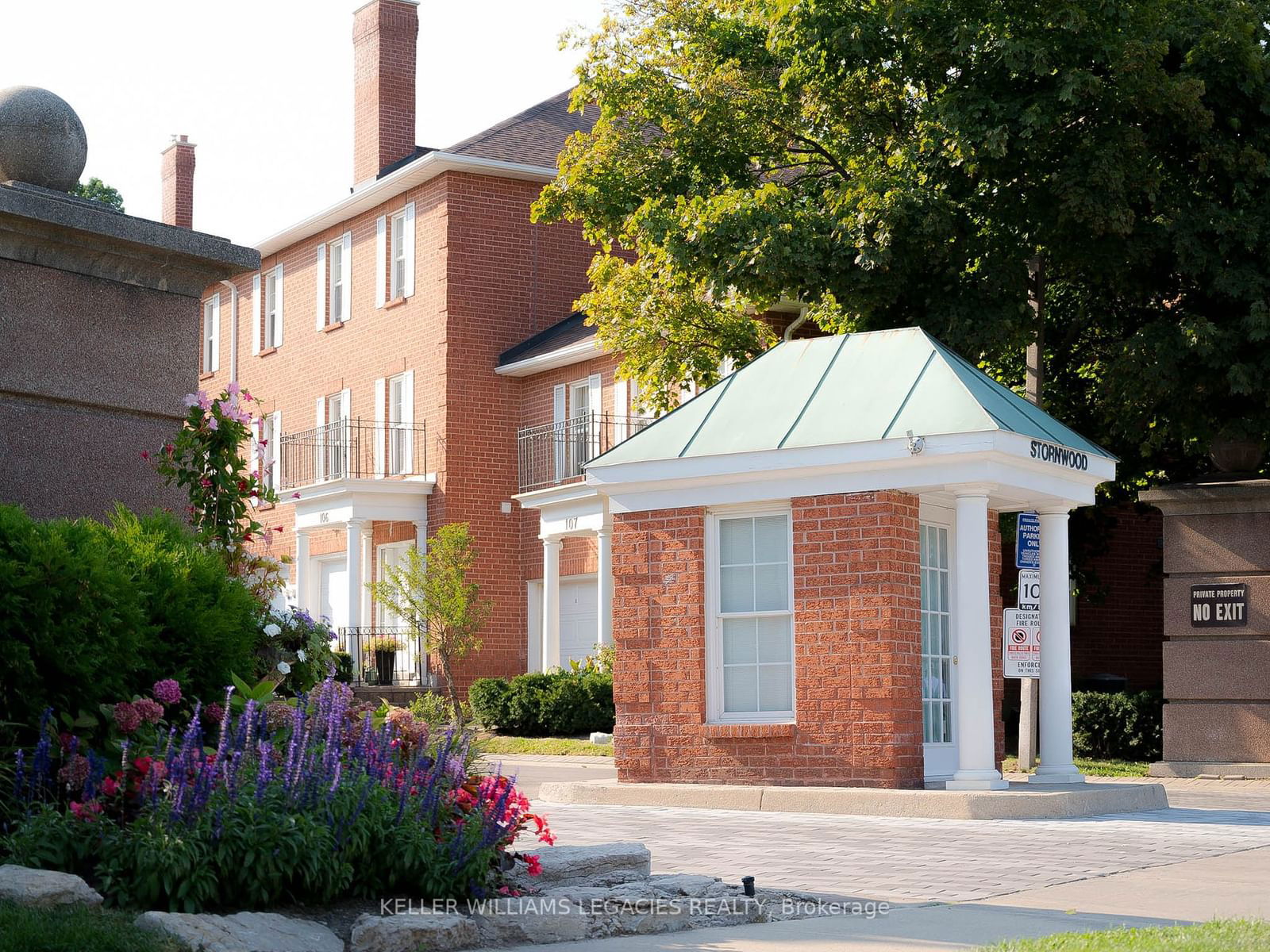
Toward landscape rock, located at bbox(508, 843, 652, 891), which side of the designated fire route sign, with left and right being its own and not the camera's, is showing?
front

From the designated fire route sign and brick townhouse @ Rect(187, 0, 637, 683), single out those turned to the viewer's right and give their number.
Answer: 0

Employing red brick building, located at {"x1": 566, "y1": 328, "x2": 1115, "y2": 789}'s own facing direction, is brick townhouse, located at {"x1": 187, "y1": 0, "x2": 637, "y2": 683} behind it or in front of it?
behind

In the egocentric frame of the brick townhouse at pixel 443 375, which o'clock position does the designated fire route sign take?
The designated fire route sign is roughly at 10 o'clock from the brick townhouse.

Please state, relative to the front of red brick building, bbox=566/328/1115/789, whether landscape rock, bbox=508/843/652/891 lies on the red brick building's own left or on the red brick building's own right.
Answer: on the red brick building's own right

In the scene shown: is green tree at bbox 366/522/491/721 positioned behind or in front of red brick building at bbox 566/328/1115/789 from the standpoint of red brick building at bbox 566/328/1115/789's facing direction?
behind

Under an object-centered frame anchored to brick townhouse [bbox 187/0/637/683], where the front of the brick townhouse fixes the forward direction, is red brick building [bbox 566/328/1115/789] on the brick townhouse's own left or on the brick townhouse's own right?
on the brick townhouse's own left

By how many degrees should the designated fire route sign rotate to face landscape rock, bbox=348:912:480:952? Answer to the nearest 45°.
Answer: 0° — it already faces it

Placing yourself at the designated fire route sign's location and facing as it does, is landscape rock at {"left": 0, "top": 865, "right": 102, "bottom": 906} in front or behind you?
in front

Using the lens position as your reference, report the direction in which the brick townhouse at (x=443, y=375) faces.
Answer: facing the viewer and to the left of the viewer

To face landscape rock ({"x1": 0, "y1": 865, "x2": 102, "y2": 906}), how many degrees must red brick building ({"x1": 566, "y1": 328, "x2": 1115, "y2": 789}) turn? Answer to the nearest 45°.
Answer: approximately 45° to its right

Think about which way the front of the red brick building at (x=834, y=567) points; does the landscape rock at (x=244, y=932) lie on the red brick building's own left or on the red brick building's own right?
on the red brick building's own right

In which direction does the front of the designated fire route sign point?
toward the camera

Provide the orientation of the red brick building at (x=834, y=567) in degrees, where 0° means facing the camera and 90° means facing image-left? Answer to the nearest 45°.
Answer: approximately 315°

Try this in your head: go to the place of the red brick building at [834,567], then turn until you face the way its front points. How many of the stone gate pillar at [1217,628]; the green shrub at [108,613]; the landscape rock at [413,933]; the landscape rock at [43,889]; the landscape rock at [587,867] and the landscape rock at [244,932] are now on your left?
1

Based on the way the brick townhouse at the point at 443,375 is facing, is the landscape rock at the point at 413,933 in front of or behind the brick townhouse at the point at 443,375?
in front
